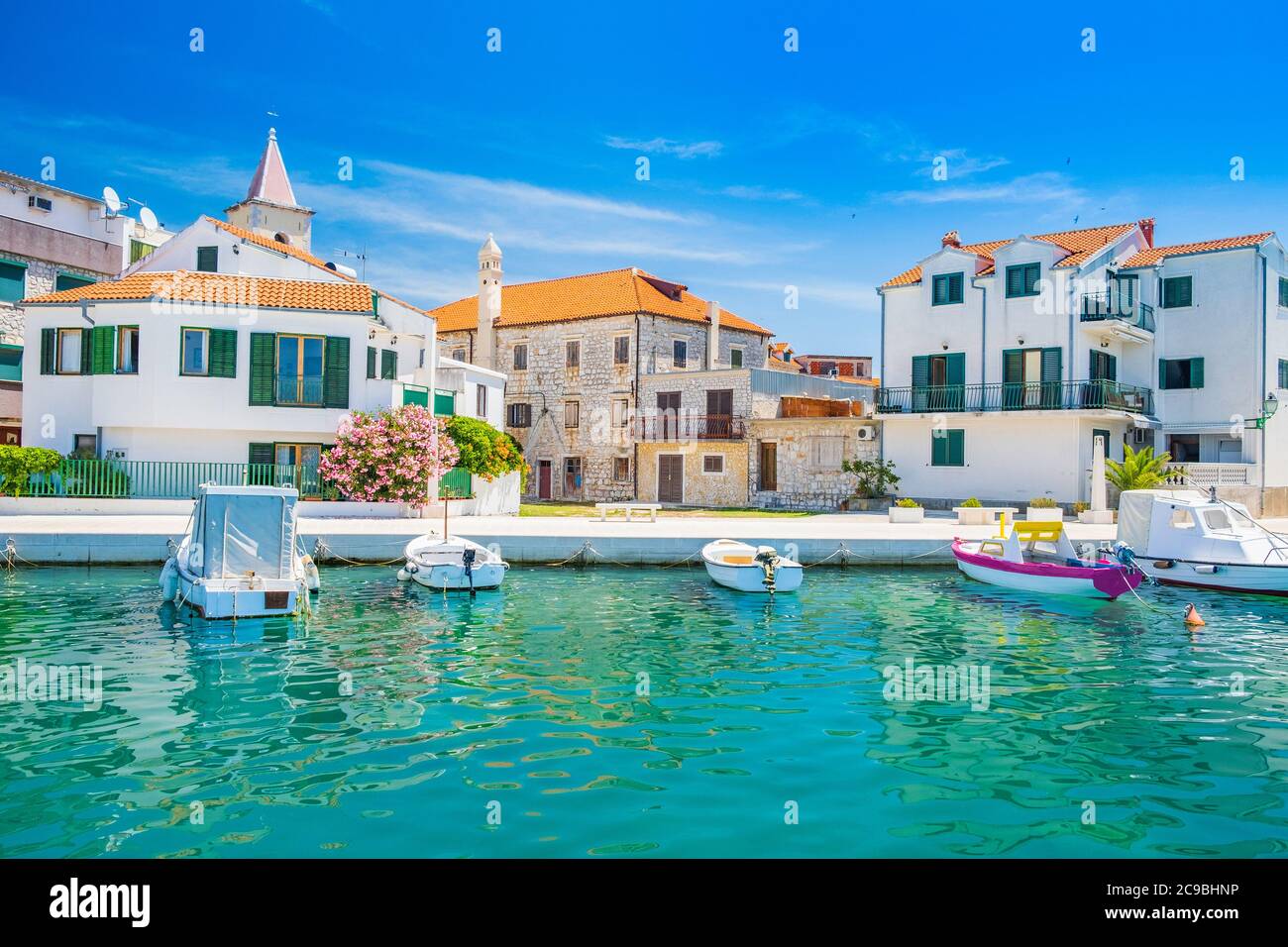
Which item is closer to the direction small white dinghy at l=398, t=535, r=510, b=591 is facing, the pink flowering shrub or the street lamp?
the pink flowering shrub

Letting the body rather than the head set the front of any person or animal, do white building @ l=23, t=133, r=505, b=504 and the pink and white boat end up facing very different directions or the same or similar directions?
very different directions

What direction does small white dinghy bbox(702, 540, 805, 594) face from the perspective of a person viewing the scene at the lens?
facing away from the viewer and to the left of the viewer

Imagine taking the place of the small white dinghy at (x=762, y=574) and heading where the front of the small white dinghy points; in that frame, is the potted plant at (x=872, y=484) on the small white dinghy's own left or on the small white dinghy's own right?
on the small white dinghy's own right

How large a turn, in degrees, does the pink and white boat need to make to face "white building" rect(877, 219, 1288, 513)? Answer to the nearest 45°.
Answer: approximately 45° to its right

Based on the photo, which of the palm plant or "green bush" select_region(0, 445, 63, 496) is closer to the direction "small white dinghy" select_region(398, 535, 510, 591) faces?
the green bush

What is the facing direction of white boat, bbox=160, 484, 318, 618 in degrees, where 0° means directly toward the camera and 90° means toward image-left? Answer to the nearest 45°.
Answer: approximately 180°

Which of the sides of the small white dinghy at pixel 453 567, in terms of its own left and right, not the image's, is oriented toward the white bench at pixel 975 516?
right

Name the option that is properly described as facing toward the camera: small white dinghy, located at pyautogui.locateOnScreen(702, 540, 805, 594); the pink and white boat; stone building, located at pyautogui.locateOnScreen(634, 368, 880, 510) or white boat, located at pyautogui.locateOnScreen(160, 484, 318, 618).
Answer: the stone building
